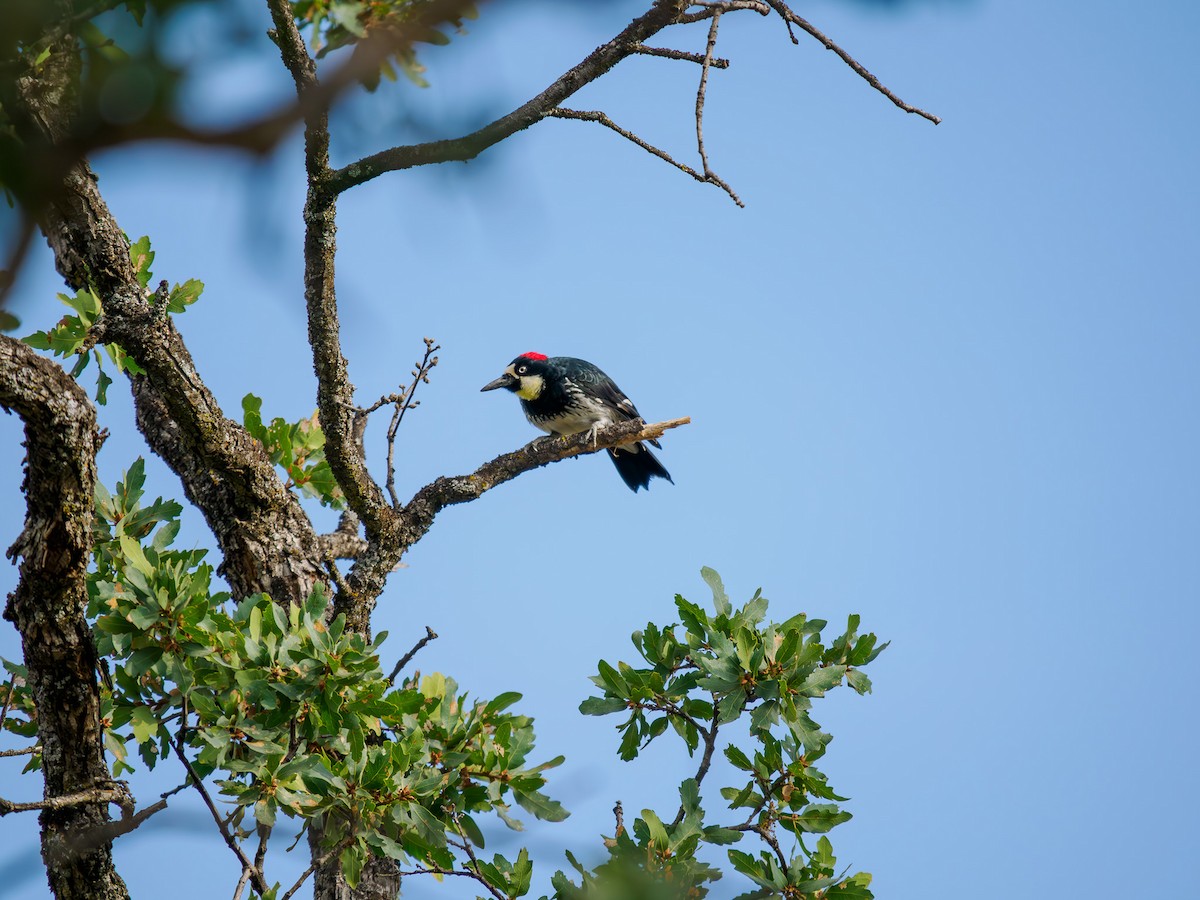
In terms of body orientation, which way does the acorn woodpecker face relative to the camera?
to the viewer's left
